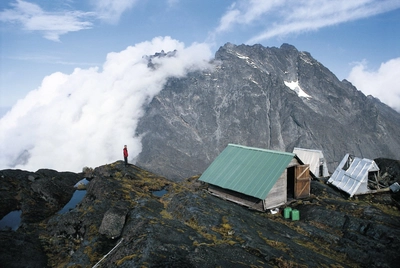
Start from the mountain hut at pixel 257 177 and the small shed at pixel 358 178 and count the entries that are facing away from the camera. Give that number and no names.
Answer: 0

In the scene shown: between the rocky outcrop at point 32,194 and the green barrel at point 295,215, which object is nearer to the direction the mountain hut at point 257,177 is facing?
the green barrel

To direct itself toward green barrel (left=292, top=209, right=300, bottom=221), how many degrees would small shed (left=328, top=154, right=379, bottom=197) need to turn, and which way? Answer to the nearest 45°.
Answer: approximately 45° to its right

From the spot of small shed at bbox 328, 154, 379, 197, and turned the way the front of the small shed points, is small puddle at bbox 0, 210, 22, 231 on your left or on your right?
on your right

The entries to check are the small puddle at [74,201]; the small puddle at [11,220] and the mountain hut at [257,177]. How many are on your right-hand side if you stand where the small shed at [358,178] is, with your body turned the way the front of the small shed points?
3

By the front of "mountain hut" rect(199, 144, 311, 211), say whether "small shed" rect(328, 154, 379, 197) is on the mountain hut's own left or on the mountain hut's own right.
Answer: on the mountain hut's own left

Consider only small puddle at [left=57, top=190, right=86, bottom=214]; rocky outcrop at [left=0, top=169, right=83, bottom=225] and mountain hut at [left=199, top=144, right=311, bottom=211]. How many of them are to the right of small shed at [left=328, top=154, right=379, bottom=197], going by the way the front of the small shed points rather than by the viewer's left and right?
3

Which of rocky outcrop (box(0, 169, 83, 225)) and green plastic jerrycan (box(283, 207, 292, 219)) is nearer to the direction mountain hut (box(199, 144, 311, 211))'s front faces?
the green plastic jerrycan

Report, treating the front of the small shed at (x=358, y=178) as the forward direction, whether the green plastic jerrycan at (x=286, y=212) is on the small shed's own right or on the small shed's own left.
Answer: on the small shed's own right

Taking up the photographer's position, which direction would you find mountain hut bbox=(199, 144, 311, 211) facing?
facing the viewer and to the right of the viewer
